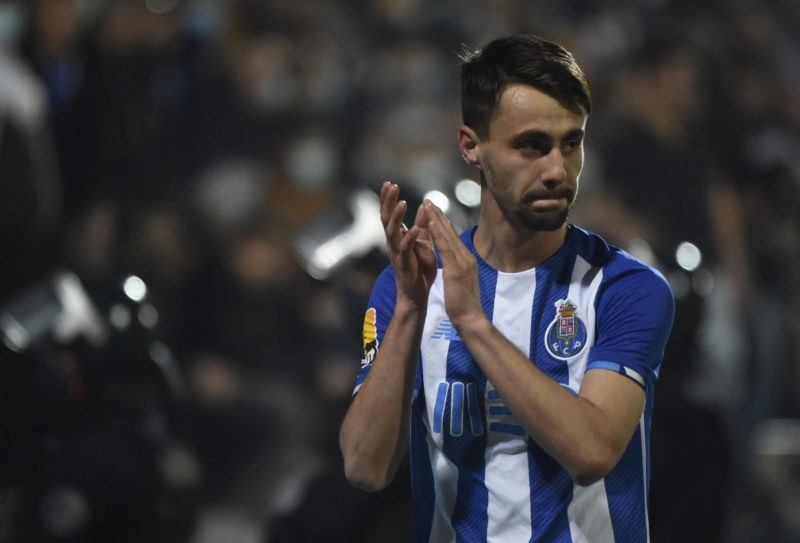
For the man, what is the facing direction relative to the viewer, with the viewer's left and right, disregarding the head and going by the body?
facing the viewer

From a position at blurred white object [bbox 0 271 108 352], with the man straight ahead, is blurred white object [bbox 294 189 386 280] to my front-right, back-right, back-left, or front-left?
front-left

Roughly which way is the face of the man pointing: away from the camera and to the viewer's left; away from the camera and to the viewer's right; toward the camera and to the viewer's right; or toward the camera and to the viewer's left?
toward the camera and to the viewer's right

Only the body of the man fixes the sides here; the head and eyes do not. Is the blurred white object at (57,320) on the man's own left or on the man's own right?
on the man's own right

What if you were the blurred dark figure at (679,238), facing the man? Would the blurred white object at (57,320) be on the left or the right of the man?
right

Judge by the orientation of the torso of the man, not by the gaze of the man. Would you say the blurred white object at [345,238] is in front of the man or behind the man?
behind

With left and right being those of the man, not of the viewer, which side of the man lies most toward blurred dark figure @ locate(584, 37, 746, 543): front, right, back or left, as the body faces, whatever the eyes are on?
back
